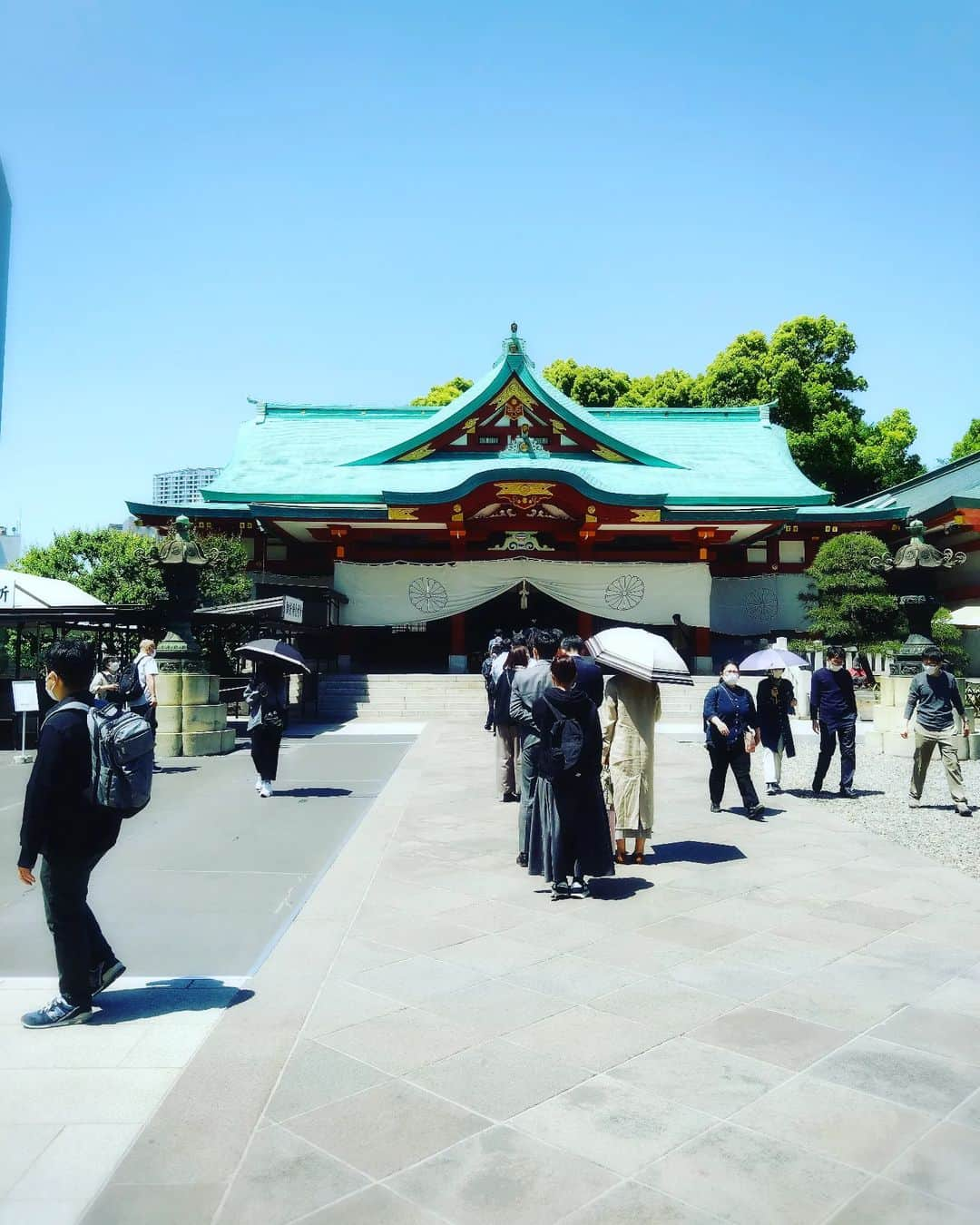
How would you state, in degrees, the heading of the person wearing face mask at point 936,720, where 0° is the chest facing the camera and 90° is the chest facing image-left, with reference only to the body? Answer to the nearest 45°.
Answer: approximately 0°

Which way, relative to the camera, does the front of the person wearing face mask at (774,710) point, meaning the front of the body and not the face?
toward the camera

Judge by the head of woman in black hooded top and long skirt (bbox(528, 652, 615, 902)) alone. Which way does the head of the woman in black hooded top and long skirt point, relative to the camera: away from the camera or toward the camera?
away from the camera

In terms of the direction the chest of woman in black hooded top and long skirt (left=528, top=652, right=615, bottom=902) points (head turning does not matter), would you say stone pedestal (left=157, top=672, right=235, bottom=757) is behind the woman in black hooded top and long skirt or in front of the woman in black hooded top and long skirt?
in front

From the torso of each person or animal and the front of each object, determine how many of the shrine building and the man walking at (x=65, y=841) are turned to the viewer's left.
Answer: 1

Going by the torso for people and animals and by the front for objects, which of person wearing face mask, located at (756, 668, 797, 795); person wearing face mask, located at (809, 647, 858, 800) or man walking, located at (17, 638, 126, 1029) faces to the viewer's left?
the man walking

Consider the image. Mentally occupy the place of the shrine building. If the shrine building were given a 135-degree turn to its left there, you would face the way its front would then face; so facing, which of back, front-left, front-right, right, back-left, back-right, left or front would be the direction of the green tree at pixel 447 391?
front-left

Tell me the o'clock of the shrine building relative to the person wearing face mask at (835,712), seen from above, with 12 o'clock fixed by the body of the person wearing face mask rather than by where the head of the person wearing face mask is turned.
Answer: The shrine building is roughly at 5 o'clock from the person wearing face mask.

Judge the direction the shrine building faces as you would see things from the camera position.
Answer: facing the viewer

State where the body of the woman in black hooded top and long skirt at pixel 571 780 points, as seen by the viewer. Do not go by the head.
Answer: away from the camera

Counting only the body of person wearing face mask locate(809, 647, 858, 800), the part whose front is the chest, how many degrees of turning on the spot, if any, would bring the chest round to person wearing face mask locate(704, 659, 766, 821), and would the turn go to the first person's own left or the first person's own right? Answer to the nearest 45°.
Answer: approximately 45° to the first person's own right

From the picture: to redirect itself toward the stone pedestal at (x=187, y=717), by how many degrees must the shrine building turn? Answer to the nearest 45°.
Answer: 0° — it already faces it

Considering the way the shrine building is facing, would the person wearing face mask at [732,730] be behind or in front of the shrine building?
in front

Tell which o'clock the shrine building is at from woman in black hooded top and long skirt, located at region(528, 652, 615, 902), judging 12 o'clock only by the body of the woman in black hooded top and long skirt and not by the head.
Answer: The shrine building is roughly at 12 o'clock from the woman in black hooded top and long skirt.

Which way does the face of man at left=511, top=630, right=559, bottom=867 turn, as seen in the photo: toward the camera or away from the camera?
away from the camera

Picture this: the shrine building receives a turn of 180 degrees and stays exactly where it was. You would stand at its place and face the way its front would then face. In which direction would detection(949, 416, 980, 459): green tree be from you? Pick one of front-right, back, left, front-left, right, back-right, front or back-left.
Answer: front-right

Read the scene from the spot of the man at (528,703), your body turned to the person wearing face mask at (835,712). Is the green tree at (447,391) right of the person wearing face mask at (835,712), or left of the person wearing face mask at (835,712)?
left
